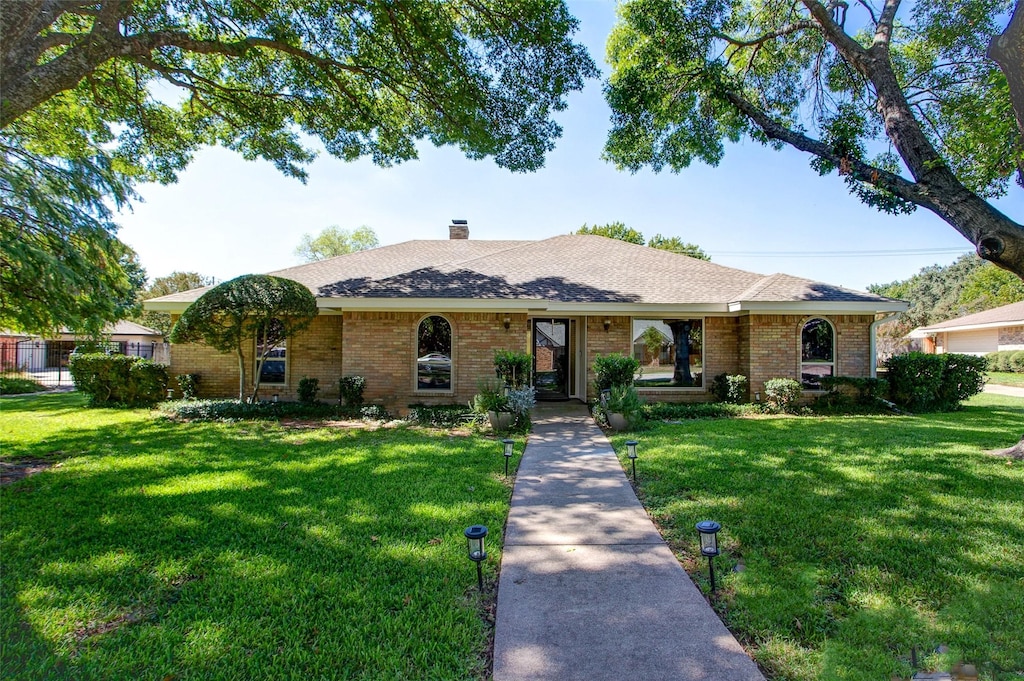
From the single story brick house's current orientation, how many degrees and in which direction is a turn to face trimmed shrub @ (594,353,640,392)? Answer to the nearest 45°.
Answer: approximately 45° to its left

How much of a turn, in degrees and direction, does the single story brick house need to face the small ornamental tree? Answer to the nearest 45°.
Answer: approximately 90° to its right

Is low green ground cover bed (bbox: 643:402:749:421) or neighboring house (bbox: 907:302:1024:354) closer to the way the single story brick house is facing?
the low green ground cover bed

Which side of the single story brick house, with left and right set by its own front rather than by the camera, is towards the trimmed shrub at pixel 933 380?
left

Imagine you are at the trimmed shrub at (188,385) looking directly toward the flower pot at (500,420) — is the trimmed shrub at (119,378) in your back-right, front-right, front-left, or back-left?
back-right

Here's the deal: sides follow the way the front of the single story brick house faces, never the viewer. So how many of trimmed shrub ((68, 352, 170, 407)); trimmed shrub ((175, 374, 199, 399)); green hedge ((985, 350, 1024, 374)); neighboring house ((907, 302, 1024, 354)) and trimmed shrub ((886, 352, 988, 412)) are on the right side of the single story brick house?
2

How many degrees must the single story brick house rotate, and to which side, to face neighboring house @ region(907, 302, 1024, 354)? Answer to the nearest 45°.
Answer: approximately 135° to its left

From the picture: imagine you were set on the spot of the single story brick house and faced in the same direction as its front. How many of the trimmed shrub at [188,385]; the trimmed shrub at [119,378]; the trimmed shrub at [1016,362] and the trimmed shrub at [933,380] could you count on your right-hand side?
2

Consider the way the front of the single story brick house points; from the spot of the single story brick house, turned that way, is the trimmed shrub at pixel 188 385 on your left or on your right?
on your right

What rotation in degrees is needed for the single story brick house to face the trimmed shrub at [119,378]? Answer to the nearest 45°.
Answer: approximately 90° to its right

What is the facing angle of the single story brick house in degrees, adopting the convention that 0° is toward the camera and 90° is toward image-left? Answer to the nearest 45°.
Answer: approximately 0°

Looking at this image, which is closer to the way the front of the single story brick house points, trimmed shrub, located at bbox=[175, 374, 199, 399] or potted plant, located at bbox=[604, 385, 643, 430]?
the potted plant

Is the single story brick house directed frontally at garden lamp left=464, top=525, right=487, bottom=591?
yes

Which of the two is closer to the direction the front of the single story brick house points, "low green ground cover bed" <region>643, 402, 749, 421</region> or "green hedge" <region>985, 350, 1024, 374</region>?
the low green ground cover bed
